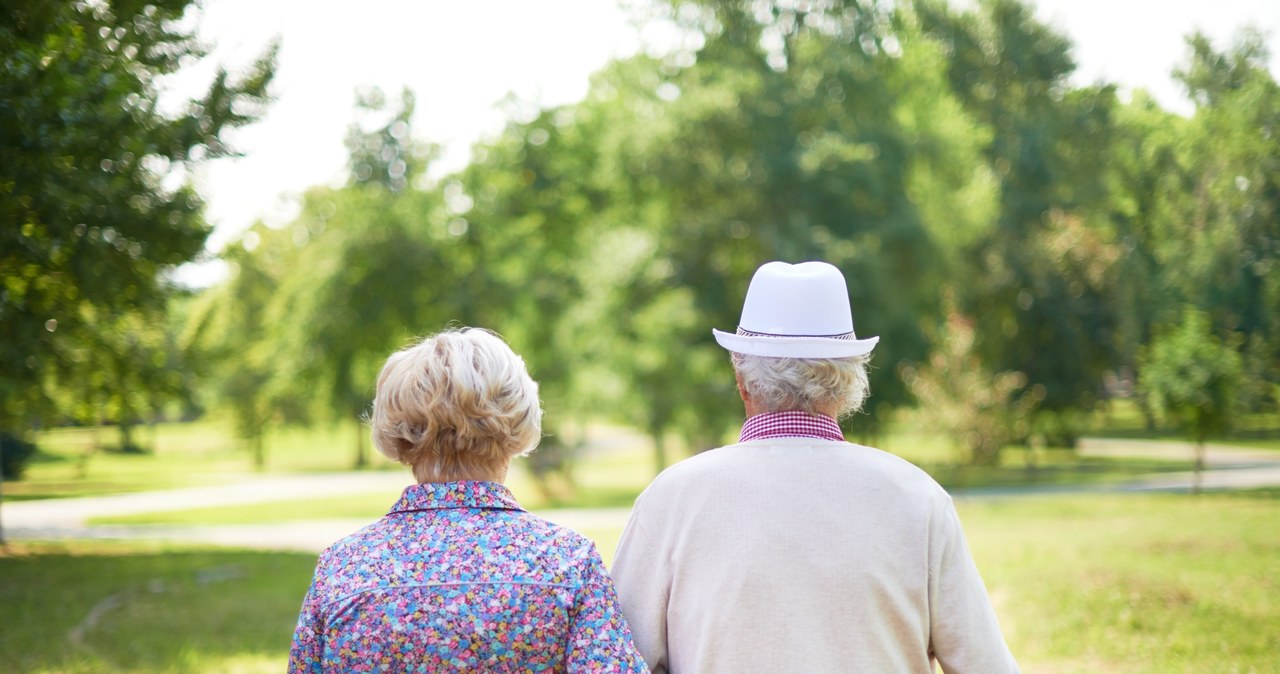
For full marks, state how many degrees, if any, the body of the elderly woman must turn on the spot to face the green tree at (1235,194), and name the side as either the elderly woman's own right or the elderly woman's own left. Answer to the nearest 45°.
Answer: approximately 45° to the elderly woman's own right

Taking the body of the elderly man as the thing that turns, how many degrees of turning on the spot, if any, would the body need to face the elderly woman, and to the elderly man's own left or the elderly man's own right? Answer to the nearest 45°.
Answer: approximately 90° to the elderly man's own left

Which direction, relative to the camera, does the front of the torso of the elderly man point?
away from the camera

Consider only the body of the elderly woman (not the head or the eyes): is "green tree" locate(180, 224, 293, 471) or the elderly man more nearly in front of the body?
the green tree

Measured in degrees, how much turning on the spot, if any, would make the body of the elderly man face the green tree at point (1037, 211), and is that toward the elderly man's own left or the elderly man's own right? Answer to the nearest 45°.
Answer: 0° — they already face it

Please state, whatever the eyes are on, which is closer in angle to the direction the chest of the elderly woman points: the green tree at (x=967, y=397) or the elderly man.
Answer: the green tree

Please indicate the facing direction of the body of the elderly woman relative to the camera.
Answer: away from the camera

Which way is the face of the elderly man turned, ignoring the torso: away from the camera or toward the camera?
away from the camera

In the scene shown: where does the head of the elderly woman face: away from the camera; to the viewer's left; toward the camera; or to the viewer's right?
away from the camera

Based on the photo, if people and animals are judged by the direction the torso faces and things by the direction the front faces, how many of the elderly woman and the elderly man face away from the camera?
2
